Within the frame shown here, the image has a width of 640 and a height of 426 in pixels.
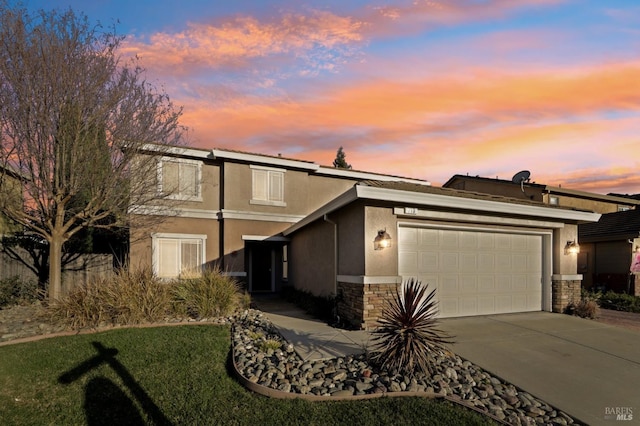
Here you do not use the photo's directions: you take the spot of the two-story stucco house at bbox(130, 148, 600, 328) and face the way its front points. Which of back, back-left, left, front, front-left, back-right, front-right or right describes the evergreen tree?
back-left

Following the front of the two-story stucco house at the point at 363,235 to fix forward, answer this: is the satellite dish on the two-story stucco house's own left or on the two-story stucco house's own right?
on the two-story stucco house's own left

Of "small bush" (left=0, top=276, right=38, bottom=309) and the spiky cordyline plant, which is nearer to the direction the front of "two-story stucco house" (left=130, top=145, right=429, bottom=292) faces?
the spiky cordyline plant

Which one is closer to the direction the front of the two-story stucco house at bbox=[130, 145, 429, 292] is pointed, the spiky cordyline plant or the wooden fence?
the spiky cordyline plant

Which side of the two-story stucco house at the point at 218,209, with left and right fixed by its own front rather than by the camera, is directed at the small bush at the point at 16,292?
right
